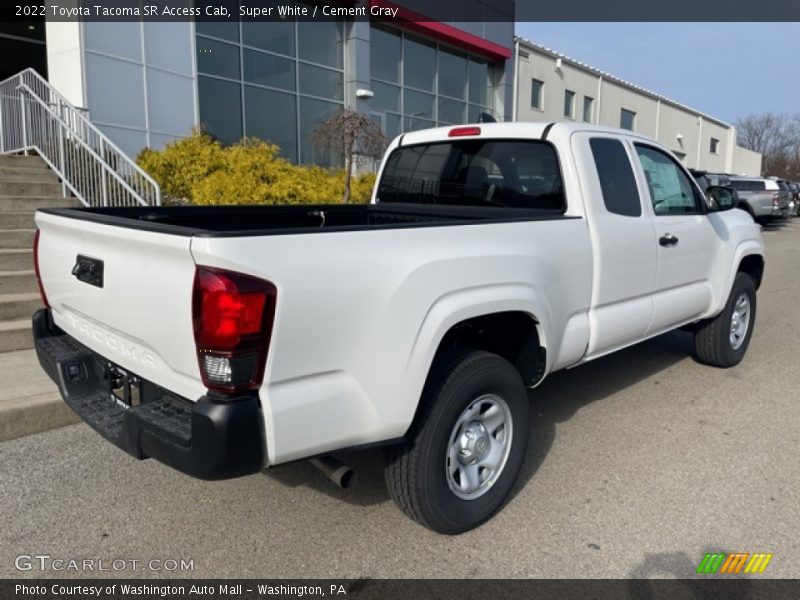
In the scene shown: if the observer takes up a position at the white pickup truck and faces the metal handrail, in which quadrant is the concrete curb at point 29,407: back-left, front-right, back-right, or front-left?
front-left

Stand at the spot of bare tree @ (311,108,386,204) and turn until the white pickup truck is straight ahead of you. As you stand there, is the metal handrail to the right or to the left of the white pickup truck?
right

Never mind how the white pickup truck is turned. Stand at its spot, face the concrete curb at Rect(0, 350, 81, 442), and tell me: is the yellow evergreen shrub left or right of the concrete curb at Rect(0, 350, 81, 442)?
right

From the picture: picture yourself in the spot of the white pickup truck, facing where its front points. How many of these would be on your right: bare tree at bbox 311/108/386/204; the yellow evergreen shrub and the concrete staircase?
0

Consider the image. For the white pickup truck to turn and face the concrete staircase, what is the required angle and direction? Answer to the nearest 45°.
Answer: approximately 90° to its left

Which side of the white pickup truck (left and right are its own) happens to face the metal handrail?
left

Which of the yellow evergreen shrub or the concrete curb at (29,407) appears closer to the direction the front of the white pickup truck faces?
the yellow evergreen shrub

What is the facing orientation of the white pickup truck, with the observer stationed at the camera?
facing away from the viewer and to the right of the viewer

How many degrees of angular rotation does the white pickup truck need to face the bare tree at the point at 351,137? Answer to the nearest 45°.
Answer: approximately 45° to its left

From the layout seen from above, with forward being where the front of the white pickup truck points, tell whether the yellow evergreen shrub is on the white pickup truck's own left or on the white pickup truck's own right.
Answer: on the white pickup truck's own left

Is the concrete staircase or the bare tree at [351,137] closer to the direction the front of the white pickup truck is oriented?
the bare tree
